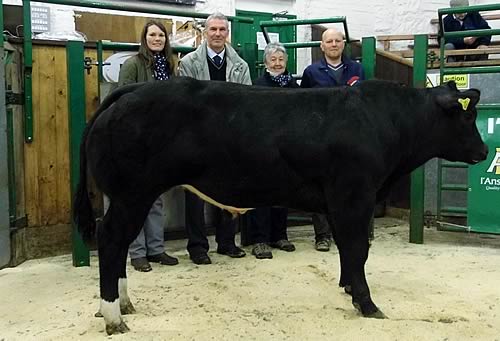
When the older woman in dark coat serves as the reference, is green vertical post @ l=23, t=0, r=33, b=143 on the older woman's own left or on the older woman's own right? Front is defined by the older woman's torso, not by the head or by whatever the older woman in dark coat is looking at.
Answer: on the older woman's own right

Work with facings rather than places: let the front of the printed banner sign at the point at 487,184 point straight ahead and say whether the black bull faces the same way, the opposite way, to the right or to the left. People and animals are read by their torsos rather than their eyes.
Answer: to the left

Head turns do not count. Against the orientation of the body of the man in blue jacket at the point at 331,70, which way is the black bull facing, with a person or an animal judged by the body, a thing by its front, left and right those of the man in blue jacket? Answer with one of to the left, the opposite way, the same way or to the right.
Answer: to the left

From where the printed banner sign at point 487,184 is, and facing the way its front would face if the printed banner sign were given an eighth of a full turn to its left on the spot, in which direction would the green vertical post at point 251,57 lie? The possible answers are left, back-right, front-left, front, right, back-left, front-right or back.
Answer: back-right

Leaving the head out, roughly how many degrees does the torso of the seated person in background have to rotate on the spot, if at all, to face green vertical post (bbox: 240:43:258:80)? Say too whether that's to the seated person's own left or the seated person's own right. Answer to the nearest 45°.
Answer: approximately 45° to the seated person's own right

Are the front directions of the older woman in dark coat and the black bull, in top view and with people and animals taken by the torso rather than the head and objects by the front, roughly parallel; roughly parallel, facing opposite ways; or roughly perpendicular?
roughly perpendicular

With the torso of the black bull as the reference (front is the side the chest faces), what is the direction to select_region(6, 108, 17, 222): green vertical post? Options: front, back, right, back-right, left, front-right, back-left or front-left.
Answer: back-left

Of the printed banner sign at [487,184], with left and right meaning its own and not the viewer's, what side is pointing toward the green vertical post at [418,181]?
right

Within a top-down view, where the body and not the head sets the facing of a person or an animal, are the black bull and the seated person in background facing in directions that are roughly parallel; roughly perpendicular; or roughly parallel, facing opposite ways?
roughly perpendicular

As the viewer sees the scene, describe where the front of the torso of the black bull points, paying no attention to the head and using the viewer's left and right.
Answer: facing to the right of the viewer

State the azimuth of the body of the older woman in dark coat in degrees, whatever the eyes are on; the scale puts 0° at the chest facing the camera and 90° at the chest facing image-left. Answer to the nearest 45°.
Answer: approximately 0°
